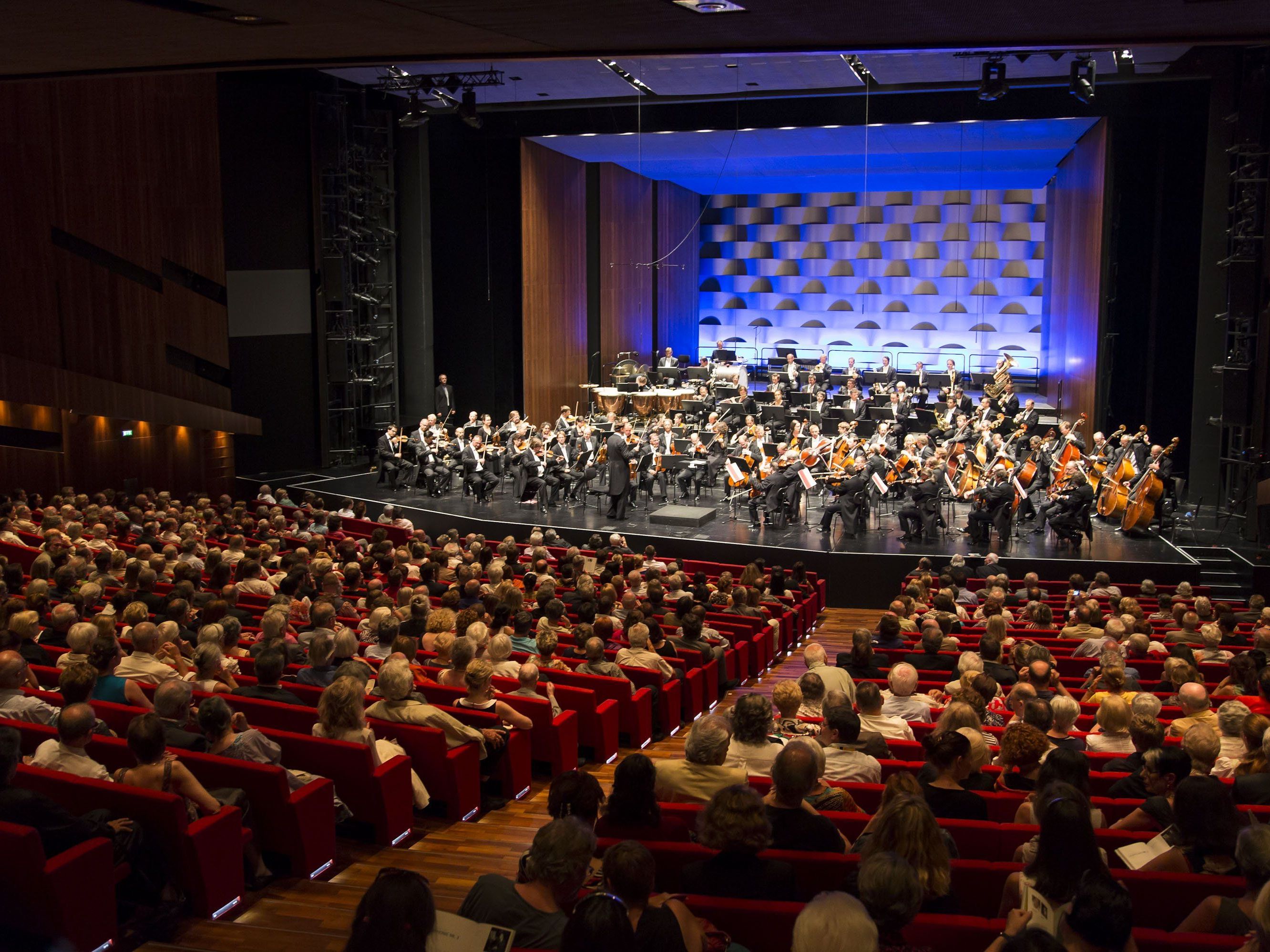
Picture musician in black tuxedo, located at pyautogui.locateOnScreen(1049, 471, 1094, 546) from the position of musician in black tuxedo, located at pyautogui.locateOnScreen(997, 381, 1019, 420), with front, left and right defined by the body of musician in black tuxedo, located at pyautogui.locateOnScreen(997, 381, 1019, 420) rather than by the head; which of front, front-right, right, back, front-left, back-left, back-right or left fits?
front-left

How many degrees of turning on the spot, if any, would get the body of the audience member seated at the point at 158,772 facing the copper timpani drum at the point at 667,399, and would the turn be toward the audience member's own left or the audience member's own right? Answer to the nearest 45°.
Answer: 0° — they already face it

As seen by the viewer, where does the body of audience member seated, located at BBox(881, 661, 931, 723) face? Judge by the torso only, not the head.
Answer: away from the camera

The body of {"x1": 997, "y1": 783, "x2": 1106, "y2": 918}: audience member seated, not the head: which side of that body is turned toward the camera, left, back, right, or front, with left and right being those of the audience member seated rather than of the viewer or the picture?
back

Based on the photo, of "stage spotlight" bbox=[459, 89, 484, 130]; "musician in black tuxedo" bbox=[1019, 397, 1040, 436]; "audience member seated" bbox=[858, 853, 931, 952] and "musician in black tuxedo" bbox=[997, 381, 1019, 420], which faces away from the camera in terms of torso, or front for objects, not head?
the audience member seated

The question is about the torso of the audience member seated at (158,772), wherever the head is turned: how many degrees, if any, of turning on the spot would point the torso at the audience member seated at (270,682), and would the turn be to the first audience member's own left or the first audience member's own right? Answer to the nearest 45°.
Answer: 0° — they already face them

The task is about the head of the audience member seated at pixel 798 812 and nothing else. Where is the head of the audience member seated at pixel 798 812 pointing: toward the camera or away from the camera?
away from the camera

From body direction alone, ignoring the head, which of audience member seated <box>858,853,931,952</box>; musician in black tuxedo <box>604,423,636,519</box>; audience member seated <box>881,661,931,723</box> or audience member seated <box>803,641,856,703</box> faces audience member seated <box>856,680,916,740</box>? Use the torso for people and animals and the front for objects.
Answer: audience member seated <box>858,853,931,952</box>

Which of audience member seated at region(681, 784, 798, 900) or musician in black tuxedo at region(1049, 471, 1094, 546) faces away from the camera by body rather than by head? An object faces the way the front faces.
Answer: the audience member seated

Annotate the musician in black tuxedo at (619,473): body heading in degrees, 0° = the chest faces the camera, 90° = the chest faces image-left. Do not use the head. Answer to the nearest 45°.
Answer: approximately 225°

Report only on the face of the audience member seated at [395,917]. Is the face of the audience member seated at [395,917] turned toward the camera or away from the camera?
away from the camera

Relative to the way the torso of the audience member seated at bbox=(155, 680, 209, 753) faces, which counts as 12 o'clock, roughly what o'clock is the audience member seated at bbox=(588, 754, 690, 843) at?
the audience member seated at bbox=(588, 754, 690, 843) is roughly at 3 o'clock from the audience member seated at bbox=(155, 680, 209, 753).

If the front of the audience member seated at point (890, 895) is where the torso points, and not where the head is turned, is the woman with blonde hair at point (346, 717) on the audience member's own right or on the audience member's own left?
on the audience member's own left

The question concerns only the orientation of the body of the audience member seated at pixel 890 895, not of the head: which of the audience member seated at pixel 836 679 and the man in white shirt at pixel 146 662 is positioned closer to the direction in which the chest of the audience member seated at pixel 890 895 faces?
the audience member seated

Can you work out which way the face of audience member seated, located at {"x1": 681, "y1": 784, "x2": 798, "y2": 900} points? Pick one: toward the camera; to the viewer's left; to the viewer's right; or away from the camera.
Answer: away from the camera

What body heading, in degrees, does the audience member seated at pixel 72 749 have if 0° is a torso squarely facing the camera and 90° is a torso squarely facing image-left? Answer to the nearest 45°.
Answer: approximately 225°

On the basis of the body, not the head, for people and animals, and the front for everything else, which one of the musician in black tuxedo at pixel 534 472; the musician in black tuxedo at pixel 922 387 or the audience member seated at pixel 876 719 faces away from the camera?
the audience member seated

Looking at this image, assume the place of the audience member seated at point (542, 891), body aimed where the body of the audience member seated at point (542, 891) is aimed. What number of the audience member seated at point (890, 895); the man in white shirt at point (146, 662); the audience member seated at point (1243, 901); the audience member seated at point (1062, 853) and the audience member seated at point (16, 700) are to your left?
2

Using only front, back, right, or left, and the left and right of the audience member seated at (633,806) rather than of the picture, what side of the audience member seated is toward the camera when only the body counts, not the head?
back

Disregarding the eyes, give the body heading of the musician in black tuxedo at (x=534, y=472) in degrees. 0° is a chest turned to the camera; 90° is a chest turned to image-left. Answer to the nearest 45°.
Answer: approximately 315°
